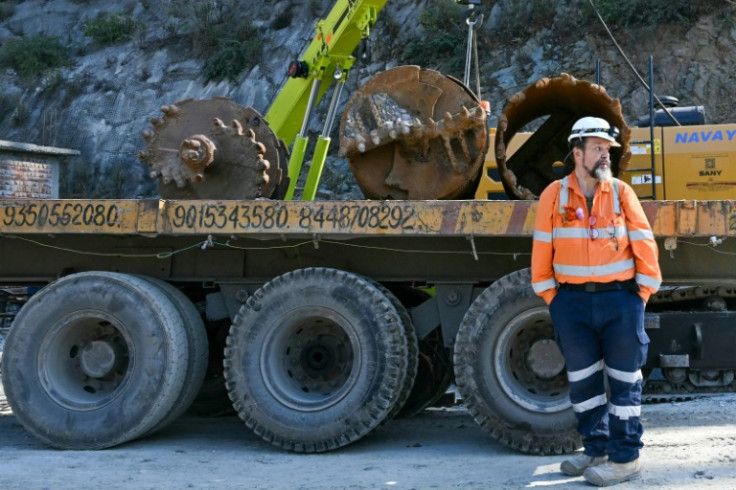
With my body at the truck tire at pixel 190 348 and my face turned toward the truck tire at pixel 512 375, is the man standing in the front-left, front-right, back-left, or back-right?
front-right

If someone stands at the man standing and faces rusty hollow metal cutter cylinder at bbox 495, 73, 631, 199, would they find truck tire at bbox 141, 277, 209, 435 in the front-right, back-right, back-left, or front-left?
front-left
